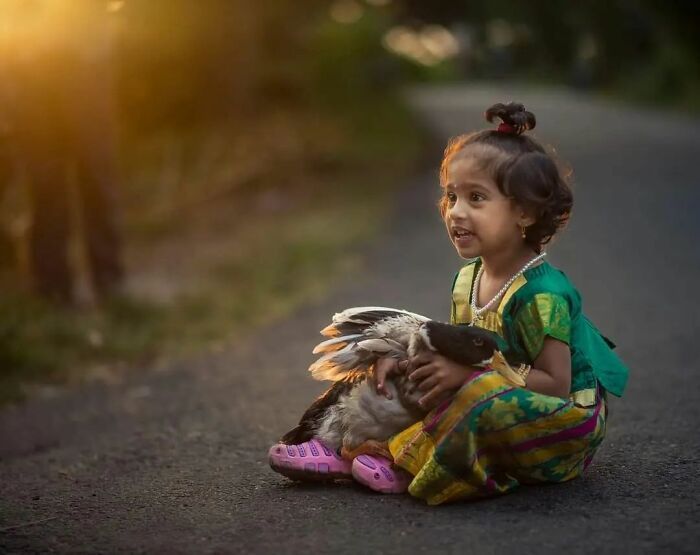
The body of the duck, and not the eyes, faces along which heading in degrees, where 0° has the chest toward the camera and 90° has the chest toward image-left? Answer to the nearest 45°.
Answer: approximately 270°

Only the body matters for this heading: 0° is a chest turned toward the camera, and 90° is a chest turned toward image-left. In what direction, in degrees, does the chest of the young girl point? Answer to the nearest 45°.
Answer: approximately 45°

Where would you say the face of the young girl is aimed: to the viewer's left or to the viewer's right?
to the viewer's left
